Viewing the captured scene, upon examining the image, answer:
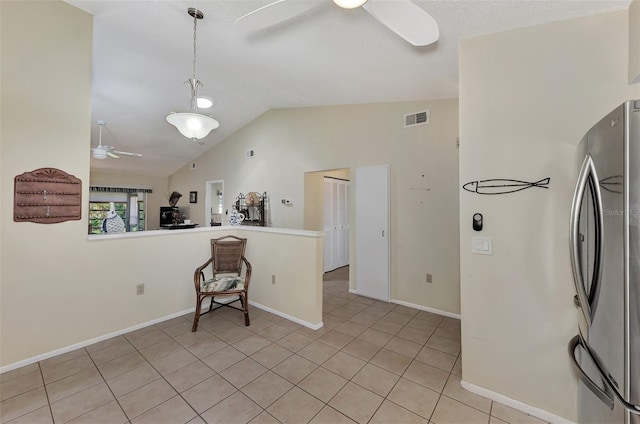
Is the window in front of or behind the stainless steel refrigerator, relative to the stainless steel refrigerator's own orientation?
in front

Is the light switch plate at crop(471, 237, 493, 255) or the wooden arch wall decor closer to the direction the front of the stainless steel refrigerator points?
the wooden arch wall decor

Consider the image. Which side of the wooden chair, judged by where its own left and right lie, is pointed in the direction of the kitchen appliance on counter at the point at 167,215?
back

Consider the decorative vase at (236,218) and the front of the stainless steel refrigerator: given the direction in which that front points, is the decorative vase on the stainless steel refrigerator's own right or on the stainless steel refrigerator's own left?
on the stainless steel refrigerator's own right

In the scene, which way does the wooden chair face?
toward the camera

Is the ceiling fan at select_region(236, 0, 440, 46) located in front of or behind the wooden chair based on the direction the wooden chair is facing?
in front

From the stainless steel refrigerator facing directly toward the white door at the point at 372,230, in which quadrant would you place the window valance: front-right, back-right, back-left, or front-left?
front-left

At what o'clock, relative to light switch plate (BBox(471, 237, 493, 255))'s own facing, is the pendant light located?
The pendant light is roughly at 2 o'clock from the light switch plate.

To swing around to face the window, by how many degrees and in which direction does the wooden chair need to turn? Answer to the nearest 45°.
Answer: approximately 135° to its right

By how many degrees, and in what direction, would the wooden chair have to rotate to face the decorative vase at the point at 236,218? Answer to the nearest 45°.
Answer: approximately 180°

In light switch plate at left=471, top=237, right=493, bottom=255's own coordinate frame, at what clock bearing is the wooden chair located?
The wooden chair is roughly at 3 o'clock from the light switch plate.

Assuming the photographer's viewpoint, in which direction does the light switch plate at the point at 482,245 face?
facing the viewer
